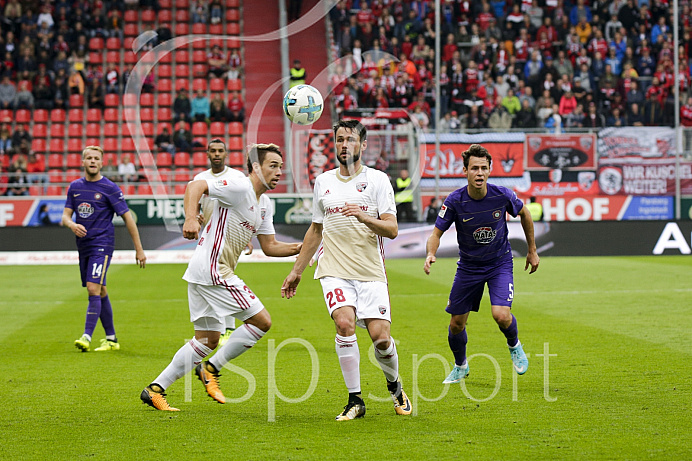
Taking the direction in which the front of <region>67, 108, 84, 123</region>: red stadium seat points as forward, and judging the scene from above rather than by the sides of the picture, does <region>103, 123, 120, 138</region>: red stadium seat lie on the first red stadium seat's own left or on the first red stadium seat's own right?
on the first red stadium seat's own left

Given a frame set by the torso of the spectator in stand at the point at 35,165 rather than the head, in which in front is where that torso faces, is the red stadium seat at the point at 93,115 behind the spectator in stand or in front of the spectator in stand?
behind

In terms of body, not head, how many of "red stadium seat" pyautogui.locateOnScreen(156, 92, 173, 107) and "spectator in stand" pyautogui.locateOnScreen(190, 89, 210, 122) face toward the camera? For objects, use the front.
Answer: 2

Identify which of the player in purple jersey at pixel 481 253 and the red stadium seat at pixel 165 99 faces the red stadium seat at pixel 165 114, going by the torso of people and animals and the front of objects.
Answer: the red stadium seat at pixel 165 99

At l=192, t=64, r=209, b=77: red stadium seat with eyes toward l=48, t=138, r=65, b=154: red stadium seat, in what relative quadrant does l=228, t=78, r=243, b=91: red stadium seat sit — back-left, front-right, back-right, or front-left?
back-left

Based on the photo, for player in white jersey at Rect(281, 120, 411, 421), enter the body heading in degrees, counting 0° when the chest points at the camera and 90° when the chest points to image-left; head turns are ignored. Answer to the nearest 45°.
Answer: approximately 0°

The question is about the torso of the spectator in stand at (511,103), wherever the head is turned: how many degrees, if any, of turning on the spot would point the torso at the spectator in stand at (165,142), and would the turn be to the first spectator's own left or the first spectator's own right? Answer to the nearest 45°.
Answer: approximately 90° to the first spectator's own right
